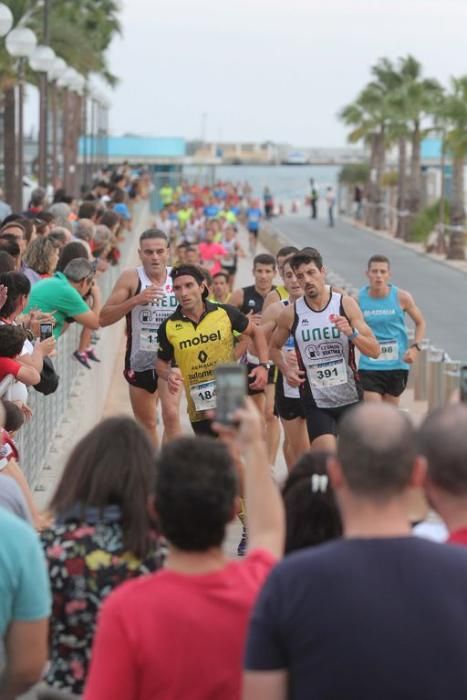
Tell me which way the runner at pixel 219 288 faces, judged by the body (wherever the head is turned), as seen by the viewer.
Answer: toward the camera

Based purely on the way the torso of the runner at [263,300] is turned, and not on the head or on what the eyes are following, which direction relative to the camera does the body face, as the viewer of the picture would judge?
toward the camera

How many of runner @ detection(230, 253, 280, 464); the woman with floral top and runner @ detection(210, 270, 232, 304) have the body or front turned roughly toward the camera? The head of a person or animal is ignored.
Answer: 2

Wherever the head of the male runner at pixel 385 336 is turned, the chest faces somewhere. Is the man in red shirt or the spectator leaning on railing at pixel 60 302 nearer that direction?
the man in red shirt

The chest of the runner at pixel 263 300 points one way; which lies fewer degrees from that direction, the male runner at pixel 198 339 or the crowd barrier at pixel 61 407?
the male runner

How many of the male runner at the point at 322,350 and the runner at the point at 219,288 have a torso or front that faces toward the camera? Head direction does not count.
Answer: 2

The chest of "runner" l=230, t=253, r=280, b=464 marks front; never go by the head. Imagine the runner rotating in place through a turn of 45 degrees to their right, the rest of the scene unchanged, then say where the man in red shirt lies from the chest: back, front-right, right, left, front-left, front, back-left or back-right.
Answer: front-left

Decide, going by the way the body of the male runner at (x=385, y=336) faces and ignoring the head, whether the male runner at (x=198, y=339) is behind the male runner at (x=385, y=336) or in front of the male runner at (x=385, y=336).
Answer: in front

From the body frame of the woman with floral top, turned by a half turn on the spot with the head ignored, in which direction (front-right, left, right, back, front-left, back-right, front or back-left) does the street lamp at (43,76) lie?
back

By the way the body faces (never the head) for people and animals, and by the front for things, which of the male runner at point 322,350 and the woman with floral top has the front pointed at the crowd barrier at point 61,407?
the woman with floral top

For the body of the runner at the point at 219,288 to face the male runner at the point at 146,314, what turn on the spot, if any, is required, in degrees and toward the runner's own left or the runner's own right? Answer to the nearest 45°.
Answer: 0° — they already face them

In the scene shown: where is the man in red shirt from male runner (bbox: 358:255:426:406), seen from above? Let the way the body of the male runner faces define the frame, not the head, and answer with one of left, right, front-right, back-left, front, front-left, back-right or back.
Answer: front

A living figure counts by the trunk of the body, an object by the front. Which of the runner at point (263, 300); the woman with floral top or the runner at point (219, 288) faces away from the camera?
the woman with floral top

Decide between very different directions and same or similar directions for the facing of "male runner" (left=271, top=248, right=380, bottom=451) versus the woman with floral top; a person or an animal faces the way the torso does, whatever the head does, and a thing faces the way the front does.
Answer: very different directions

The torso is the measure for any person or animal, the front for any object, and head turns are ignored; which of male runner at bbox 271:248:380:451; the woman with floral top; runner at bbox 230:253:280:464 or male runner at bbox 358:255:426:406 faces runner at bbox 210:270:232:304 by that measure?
the woman with floral top
